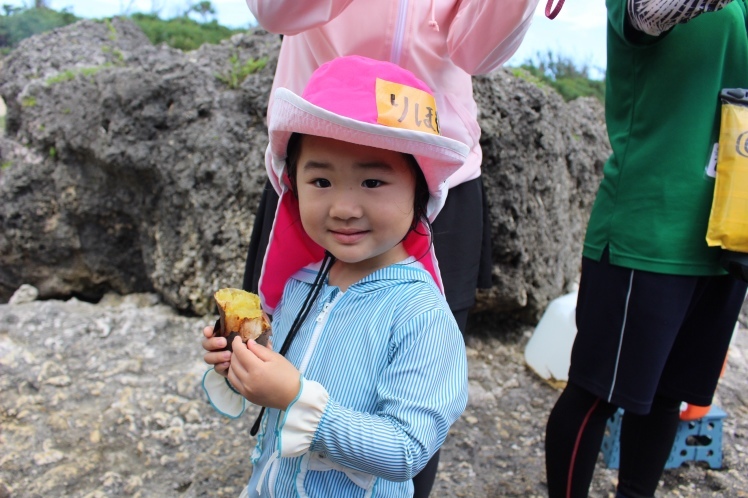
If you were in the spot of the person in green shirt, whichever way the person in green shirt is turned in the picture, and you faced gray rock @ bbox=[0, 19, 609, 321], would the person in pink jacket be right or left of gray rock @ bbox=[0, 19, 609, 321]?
left

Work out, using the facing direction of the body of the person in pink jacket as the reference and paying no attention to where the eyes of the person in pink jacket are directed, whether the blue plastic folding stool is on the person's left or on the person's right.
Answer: on the person's left

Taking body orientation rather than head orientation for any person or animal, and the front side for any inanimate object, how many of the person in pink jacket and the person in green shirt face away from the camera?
0

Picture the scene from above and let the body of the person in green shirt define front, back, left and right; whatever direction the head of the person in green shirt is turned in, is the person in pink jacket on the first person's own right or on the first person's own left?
on the first person's own right

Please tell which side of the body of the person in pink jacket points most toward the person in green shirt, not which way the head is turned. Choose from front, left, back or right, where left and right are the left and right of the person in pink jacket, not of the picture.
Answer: left

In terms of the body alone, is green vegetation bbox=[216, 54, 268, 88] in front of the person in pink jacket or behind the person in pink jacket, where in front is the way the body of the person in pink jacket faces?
behind

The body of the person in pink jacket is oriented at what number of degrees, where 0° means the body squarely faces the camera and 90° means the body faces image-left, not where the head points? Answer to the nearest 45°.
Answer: approximately 0°
